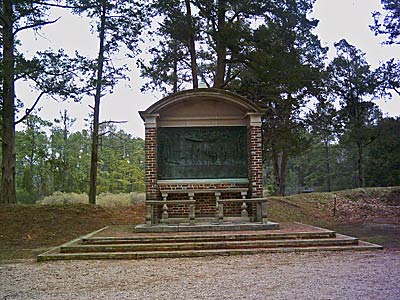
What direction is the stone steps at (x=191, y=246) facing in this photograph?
toward the camera

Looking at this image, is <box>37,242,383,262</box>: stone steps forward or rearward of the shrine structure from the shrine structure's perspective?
forward

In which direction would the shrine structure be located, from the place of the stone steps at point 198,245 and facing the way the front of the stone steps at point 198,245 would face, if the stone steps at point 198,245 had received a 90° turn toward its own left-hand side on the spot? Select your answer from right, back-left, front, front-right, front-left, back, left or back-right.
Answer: left

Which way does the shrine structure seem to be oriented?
toward the camera

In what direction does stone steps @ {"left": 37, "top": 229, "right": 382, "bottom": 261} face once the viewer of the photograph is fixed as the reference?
facing the viewer

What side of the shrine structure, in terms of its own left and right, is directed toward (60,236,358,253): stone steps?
front

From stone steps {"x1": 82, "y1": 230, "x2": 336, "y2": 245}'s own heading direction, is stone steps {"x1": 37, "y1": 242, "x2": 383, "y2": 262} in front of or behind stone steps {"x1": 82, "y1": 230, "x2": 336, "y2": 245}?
in front

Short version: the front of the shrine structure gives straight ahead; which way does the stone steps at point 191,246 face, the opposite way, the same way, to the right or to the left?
the same way
